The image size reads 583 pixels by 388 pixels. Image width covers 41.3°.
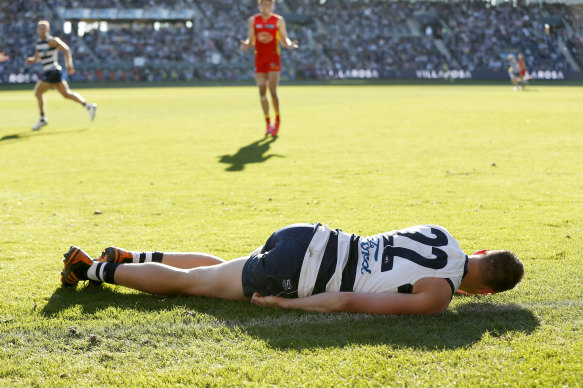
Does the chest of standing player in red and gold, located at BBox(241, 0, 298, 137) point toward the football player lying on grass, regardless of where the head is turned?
yes

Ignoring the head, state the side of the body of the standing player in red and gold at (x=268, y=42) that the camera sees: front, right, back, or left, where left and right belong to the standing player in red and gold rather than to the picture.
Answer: front
